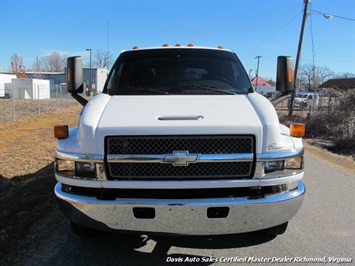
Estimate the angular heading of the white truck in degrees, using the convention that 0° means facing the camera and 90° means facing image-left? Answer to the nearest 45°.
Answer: approximately 0°

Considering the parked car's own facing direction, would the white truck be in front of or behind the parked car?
in front

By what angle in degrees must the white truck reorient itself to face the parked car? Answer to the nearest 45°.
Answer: approximately 180°

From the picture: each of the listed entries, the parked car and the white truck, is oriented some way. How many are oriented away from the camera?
0

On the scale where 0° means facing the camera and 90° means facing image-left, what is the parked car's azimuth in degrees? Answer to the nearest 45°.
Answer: approximately 45°
